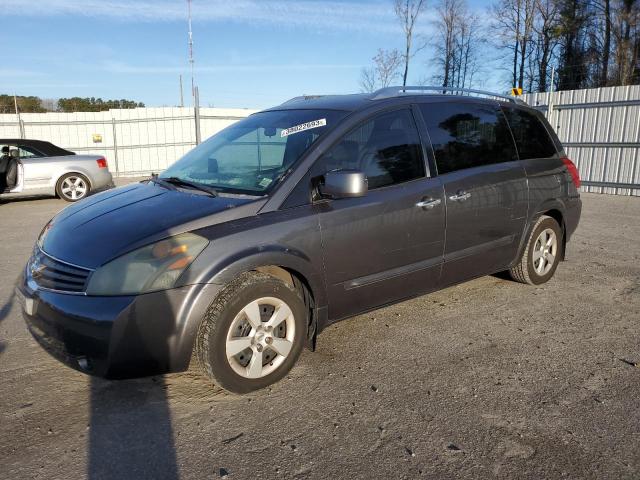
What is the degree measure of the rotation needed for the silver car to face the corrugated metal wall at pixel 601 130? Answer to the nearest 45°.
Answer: approximately 180°

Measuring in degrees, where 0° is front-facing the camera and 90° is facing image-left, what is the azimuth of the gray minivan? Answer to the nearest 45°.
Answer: approximately 45°

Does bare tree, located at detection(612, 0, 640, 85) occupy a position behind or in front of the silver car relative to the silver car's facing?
behind

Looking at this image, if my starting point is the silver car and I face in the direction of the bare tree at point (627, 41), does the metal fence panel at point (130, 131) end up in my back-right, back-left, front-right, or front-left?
front-left

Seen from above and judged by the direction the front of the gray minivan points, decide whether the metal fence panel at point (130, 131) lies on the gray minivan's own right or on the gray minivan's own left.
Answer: on the gray minivan's own right

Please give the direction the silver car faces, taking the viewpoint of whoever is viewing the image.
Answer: facing to the left of the viewer

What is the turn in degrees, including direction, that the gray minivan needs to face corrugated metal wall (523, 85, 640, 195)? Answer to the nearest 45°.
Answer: approximately 180°

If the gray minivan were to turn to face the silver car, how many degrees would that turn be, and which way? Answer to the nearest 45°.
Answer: approximately 90° to its right

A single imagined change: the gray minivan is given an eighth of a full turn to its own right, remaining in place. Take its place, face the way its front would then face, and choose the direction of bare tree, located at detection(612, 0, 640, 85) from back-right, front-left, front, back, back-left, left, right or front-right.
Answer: back-right

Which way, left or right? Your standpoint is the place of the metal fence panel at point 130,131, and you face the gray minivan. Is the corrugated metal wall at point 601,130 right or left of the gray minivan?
left

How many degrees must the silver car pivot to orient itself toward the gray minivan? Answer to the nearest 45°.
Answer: approximately 90° to its left

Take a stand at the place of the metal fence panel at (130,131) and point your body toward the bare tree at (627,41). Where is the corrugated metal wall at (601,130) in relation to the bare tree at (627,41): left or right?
right

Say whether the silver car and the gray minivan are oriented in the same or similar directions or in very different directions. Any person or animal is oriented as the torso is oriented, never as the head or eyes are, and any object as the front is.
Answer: same or similar directions

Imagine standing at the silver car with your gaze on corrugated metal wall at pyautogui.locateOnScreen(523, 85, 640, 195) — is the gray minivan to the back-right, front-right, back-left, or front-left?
front-right

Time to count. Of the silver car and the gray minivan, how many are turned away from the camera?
0

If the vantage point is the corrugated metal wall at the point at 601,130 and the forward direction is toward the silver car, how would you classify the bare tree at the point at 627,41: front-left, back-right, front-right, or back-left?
back-right
